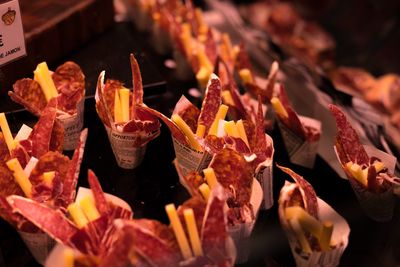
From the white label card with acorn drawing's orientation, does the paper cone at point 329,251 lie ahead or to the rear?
ahead

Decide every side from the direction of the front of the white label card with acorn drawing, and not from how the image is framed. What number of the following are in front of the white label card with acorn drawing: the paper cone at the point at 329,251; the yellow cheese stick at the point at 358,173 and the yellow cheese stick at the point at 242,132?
3

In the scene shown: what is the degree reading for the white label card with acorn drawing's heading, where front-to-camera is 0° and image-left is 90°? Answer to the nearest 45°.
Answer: approximately 315°

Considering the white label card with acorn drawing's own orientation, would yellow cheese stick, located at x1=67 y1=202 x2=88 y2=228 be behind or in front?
in front

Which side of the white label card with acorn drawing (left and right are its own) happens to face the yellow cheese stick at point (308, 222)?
front

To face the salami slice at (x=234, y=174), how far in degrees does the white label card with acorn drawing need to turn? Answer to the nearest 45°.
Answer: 0° — it already faces it

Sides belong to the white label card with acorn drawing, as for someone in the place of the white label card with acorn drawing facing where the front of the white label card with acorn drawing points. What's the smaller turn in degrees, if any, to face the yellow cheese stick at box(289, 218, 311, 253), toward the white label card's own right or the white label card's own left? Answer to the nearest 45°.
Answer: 0° — it already faces it
